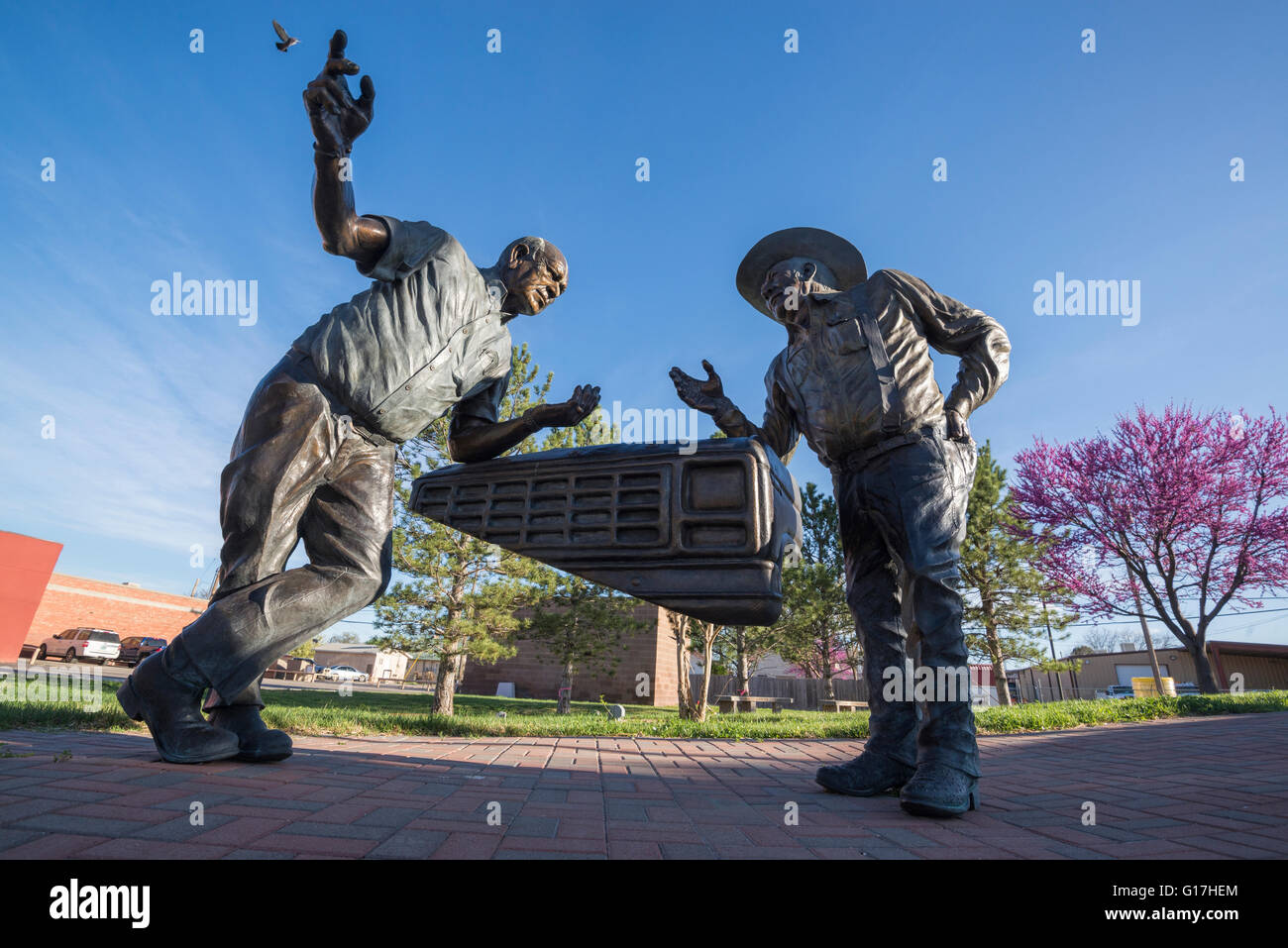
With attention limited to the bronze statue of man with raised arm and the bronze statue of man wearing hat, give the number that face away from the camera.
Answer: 0

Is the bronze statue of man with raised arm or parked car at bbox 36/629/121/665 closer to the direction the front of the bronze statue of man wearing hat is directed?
the bronze statue of man with raised arm

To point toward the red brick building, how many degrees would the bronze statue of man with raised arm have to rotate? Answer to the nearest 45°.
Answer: approximately 135° to its left

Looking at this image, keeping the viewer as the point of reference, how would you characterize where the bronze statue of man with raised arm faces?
facing the viewer and to the right of the viewer

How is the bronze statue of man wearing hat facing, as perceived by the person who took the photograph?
facing the viewer and to the left of the viewer

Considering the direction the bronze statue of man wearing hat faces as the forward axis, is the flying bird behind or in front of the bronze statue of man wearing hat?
in front

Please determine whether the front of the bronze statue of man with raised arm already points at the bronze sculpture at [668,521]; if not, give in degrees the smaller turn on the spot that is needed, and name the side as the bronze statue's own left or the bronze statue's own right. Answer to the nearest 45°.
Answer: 0° — it already faces it
